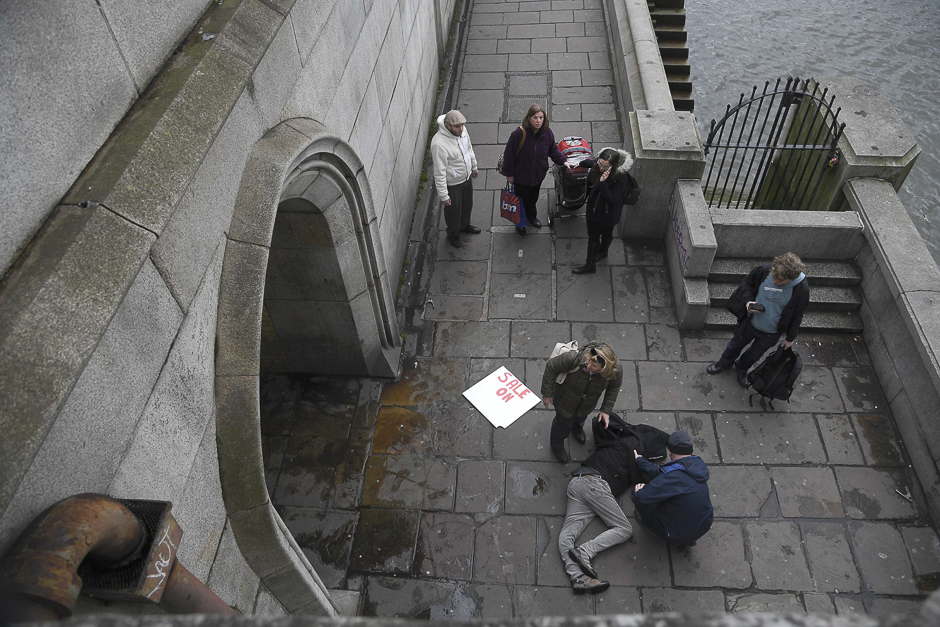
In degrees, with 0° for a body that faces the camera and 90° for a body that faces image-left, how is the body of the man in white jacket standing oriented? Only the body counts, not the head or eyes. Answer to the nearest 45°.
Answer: approximately 315°

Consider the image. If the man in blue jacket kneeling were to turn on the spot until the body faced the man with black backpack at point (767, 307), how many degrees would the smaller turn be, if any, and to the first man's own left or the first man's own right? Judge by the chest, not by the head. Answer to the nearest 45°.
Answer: approximately 45° to the first man's own right

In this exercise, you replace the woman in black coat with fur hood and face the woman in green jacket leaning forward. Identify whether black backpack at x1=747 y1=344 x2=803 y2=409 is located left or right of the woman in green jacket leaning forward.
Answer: left

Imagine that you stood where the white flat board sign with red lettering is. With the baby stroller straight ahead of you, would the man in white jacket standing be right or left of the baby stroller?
left

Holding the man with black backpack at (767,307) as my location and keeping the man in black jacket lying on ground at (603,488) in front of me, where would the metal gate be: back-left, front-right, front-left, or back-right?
back-right

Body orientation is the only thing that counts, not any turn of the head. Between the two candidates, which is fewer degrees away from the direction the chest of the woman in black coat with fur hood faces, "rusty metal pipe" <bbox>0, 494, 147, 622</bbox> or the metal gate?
the rusty metal pipe

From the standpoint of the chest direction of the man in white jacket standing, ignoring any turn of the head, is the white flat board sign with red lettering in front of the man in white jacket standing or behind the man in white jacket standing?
in front

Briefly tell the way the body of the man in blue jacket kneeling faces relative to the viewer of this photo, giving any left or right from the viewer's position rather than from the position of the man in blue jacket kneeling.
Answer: facing away from the viewer and to the left of the viewer

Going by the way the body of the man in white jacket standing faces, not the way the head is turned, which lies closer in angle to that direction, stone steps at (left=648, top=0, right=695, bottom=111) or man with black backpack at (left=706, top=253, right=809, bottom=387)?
the man with black backpack

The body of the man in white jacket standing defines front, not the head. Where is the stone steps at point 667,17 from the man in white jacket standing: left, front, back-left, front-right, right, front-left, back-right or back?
left
